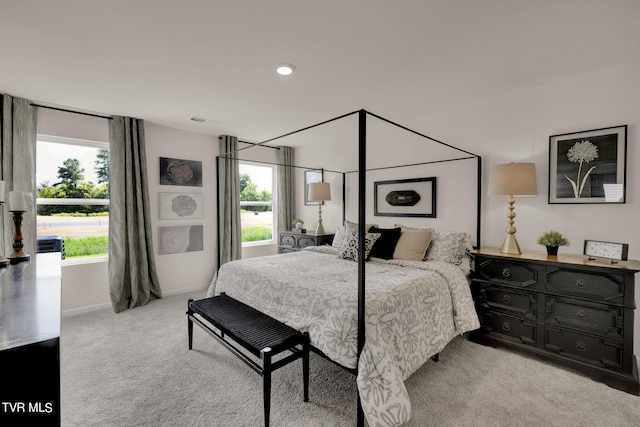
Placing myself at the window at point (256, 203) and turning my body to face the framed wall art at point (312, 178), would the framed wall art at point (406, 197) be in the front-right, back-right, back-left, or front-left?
front-right

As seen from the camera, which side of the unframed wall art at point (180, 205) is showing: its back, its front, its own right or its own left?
front

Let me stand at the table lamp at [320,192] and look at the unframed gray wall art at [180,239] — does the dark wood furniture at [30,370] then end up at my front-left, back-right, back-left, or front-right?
front-left

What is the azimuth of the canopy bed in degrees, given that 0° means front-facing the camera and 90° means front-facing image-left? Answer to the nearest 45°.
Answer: approximately 45°

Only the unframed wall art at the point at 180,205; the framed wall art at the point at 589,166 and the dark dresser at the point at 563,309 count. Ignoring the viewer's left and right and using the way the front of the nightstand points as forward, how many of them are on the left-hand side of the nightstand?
2

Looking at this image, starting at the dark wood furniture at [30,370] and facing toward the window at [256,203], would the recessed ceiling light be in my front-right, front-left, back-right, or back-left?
front-right

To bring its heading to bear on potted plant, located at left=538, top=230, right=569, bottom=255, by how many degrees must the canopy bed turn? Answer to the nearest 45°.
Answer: approximately 135° to its left

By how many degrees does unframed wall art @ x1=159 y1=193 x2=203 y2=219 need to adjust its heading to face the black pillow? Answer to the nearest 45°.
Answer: approximately 45° to its left

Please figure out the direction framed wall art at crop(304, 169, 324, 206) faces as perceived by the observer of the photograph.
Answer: facing the viewer and to the left of the viewer

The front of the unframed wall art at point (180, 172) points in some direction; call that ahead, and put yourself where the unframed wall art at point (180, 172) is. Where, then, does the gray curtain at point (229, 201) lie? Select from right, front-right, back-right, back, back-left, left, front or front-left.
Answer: left

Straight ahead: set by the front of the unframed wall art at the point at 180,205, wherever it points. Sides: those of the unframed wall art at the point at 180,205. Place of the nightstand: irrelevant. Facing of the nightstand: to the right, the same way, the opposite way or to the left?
to the right

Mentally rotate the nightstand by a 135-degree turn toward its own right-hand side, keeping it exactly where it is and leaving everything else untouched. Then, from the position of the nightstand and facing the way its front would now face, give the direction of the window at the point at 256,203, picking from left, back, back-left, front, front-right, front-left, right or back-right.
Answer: front-left

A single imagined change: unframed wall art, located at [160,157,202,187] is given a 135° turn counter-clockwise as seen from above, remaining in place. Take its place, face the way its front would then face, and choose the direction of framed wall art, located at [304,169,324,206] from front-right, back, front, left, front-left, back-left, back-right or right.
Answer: front-right

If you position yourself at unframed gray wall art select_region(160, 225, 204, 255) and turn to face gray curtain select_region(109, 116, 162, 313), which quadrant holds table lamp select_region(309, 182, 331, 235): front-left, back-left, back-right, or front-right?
back-left

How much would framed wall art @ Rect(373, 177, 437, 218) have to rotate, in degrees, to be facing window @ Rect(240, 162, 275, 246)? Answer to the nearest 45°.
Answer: approximately 45° to its right

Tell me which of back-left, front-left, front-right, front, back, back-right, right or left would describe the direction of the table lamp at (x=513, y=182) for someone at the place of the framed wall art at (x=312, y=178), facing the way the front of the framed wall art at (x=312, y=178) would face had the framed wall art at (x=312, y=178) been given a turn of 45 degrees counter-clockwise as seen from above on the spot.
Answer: front-left
